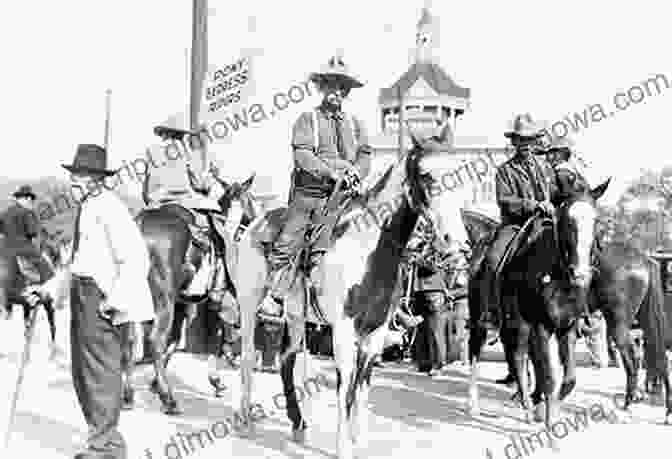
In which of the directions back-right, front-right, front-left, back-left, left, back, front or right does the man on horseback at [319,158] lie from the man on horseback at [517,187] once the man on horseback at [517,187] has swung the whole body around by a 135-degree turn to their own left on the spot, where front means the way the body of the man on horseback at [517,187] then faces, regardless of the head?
back-left

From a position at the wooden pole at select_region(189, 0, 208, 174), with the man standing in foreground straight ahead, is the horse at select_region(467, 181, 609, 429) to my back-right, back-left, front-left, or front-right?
front-left

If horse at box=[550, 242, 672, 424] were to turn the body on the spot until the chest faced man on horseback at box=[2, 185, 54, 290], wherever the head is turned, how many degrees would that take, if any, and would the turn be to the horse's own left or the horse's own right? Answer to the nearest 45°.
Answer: approximately 45° to the horse's own left

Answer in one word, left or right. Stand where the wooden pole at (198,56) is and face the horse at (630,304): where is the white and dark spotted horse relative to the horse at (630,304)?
right

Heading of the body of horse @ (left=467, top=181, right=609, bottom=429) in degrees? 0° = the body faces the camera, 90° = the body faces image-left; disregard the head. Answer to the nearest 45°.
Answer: approximately 315°

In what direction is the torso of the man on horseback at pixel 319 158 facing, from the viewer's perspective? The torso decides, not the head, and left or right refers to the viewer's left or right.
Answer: facing the viewer and to the right of the viewer

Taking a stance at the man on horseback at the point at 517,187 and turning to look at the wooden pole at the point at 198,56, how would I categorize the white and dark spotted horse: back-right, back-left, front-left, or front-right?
front-left

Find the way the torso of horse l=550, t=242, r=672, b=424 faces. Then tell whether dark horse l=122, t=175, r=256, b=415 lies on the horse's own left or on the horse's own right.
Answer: on the horse's own left

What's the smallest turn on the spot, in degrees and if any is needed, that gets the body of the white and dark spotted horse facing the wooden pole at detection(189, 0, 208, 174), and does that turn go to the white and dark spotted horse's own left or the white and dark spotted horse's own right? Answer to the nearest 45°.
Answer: approximately 180°
